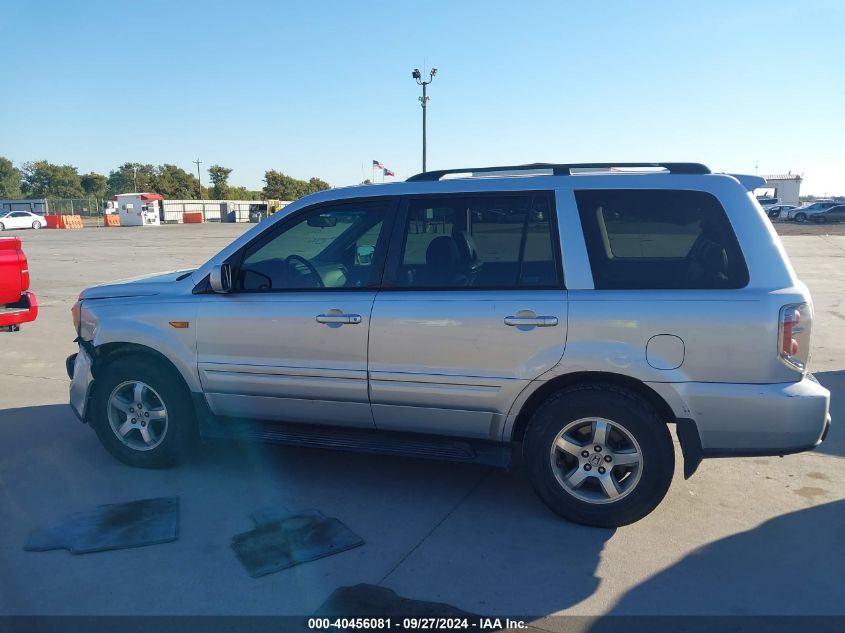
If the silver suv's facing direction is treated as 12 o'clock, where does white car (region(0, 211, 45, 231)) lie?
The white car is roughly at 2 o'clock from the silver suv.

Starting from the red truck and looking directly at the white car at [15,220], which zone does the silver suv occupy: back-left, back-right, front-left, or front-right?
back-right

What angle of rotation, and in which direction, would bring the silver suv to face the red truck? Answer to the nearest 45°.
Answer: approximately 45° to its right

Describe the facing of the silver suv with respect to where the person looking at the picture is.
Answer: facing to the left of the viewer
